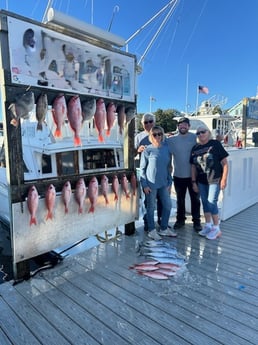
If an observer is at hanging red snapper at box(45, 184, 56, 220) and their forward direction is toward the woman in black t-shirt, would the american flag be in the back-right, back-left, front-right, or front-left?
front-left

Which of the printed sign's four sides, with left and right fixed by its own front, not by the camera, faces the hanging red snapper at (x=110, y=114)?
left

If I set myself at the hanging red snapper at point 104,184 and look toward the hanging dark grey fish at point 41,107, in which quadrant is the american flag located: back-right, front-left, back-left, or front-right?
back-right

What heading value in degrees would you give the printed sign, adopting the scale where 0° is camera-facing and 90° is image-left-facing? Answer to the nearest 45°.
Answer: approximately 315°
